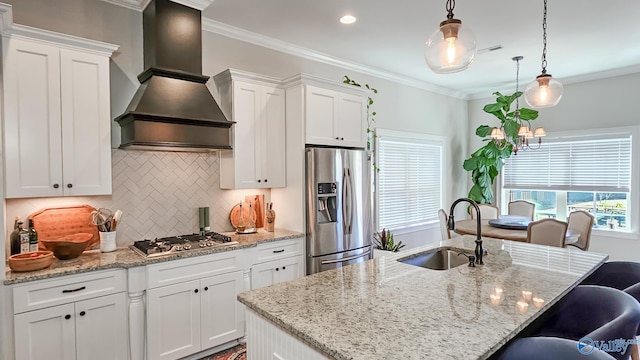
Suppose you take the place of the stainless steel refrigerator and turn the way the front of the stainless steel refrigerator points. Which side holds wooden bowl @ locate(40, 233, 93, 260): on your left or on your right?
on your right

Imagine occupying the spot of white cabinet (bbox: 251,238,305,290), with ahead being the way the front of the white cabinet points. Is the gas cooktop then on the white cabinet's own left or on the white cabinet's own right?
on the white cabinet's own right

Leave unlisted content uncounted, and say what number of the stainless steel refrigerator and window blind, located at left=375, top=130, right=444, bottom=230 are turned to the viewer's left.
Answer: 0

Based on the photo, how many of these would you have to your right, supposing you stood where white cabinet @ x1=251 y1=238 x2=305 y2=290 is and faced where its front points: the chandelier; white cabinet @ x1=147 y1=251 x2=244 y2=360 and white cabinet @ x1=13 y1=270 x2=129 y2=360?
2

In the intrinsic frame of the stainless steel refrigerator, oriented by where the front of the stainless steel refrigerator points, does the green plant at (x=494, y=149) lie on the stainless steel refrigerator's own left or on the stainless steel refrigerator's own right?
on the stainless steel refrigerator's own left

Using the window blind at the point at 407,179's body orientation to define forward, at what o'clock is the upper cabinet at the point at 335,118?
The upper cabinet is roughly at 2 o'clock from the window blind.

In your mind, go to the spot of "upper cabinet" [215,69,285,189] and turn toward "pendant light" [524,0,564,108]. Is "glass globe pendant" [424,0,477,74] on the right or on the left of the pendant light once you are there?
right
